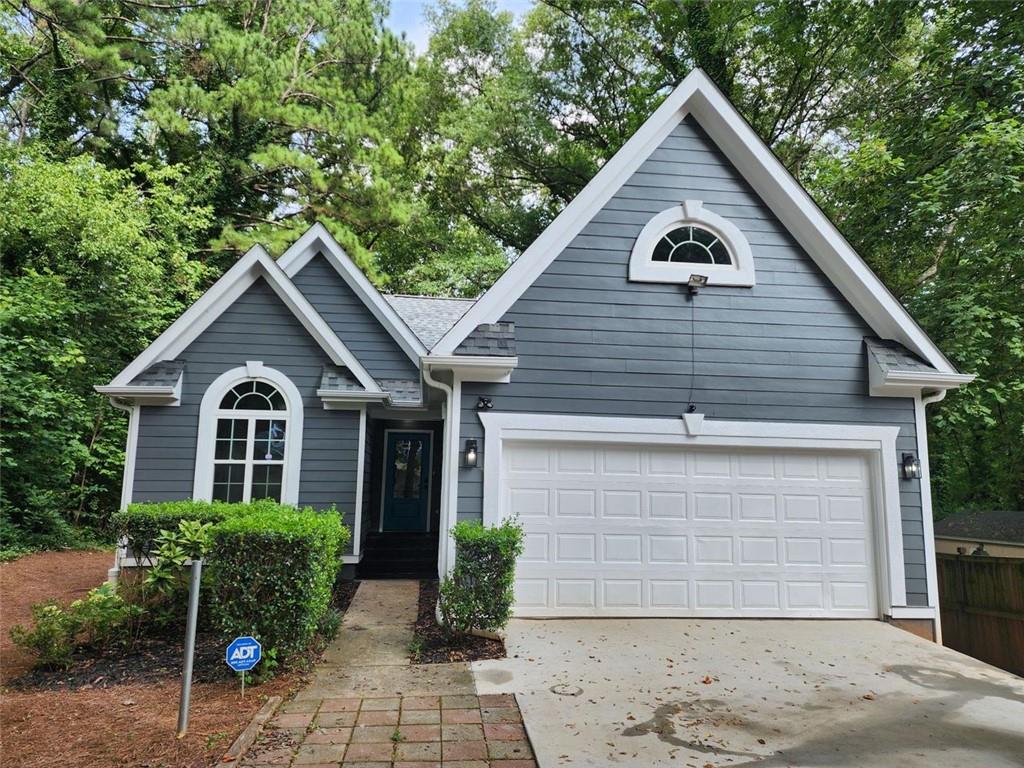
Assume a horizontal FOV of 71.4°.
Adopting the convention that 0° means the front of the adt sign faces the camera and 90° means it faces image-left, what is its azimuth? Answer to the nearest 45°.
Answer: approximately 0°

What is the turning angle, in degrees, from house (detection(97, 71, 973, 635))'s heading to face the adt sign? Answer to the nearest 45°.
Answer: approximately 45° to its right

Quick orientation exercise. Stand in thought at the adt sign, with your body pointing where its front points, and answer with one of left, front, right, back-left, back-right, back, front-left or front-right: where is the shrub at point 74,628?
back-right

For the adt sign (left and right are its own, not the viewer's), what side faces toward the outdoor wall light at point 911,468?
left

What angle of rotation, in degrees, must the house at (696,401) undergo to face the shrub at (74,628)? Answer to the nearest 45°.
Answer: approximately 90° to its right

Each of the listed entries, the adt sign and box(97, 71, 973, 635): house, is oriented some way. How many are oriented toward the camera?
2

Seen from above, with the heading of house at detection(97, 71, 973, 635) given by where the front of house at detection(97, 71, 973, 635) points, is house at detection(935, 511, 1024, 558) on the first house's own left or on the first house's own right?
on the first house's own left

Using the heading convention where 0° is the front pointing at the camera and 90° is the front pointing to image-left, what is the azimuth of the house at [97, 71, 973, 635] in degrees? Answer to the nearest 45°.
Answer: approximately 0°

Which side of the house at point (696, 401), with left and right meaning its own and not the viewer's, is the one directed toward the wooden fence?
left
